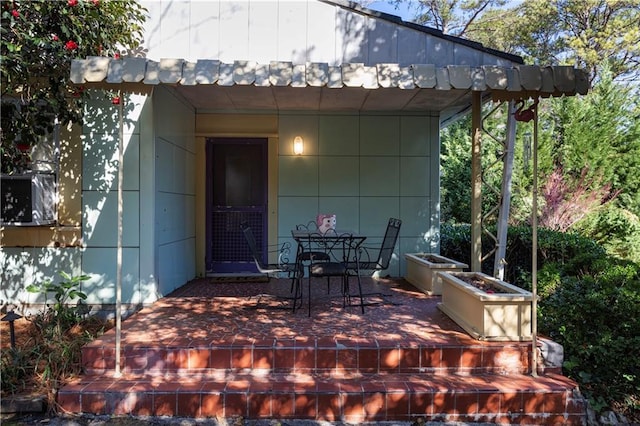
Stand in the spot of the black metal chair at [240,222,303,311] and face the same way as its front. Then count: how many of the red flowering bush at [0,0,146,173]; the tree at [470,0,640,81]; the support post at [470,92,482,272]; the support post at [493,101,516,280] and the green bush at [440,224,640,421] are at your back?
1

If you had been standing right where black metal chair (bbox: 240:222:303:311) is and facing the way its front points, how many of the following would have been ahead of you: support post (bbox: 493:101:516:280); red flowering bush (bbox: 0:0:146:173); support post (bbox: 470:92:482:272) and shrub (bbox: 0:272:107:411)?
2

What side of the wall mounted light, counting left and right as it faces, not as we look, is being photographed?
front

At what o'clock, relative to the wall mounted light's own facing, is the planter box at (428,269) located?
The planter box is roughly at 10 o'clock from the wall mounted light.

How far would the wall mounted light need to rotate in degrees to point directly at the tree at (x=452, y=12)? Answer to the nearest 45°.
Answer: approximately 135° to its left

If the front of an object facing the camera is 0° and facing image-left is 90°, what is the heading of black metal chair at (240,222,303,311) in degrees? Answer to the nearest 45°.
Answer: approximately 270°

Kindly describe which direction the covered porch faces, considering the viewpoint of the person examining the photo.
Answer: facing the viewer

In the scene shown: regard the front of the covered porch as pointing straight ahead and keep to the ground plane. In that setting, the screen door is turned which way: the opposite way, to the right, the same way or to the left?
the same way

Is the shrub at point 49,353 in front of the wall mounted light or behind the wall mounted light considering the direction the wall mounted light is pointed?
in front

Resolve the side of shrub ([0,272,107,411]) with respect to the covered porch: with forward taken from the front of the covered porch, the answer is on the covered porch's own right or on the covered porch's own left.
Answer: on the covered porch's own right

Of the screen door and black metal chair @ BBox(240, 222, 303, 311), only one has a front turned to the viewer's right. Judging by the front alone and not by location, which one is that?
the black metal chair

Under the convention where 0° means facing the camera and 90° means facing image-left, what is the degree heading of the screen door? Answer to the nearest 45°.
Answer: approximately 0°
